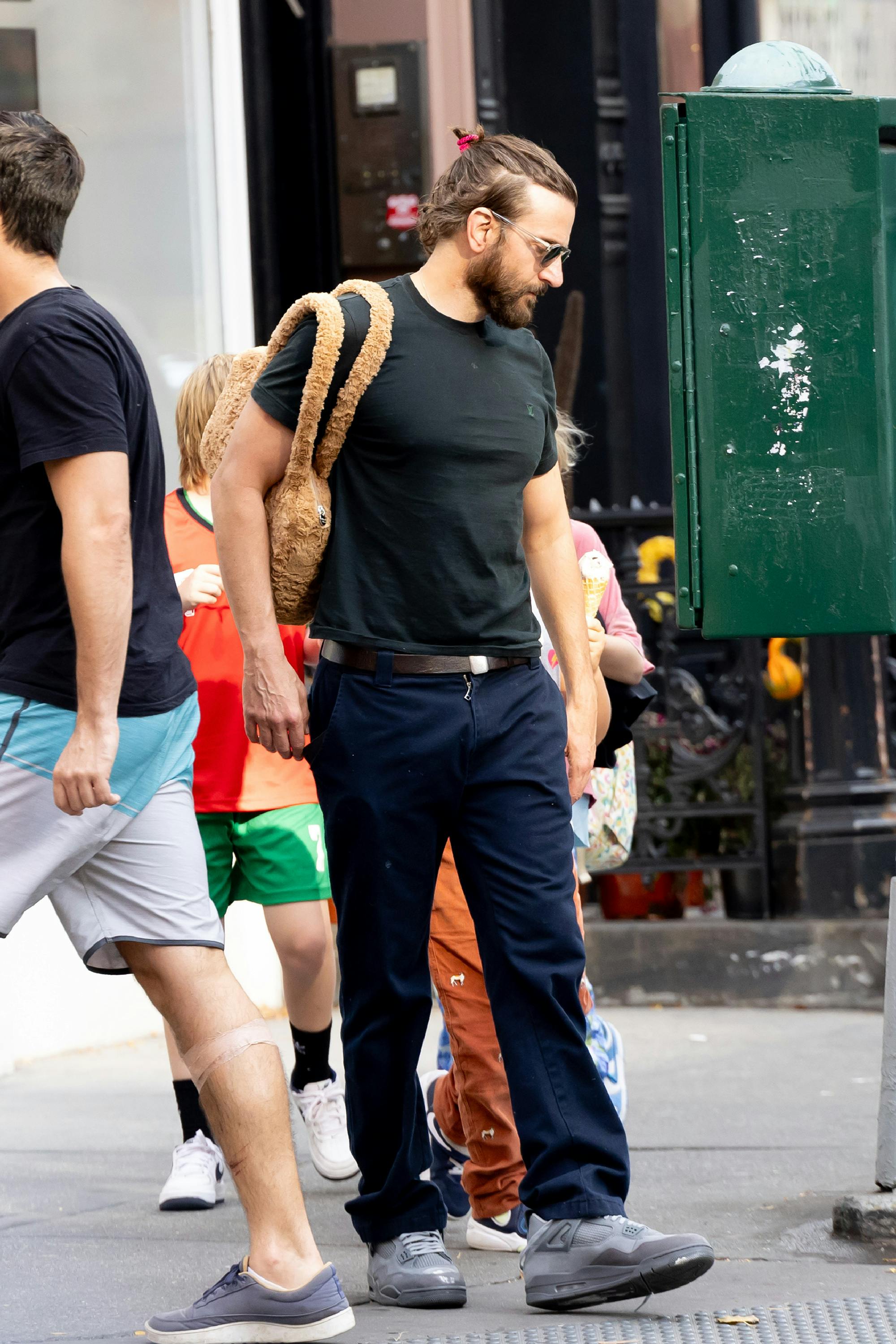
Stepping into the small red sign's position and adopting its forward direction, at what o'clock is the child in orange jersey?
The child in orange jersey is roughly at 12 o'clock from the small red sign.

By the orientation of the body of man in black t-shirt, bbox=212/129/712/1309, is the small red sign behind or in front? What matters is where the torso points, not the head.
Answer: behind

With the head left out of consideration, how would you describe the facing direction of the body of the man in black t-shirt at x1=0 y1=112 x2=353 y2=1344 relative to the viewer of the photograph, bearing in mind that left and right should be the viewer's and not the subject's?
facing to the left of the viewer

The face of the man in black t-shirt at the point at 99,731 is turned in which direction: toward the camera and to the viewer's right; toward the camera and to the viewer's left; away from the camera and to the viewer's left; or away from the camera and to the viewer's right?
away from the camera and to the viewer's left
